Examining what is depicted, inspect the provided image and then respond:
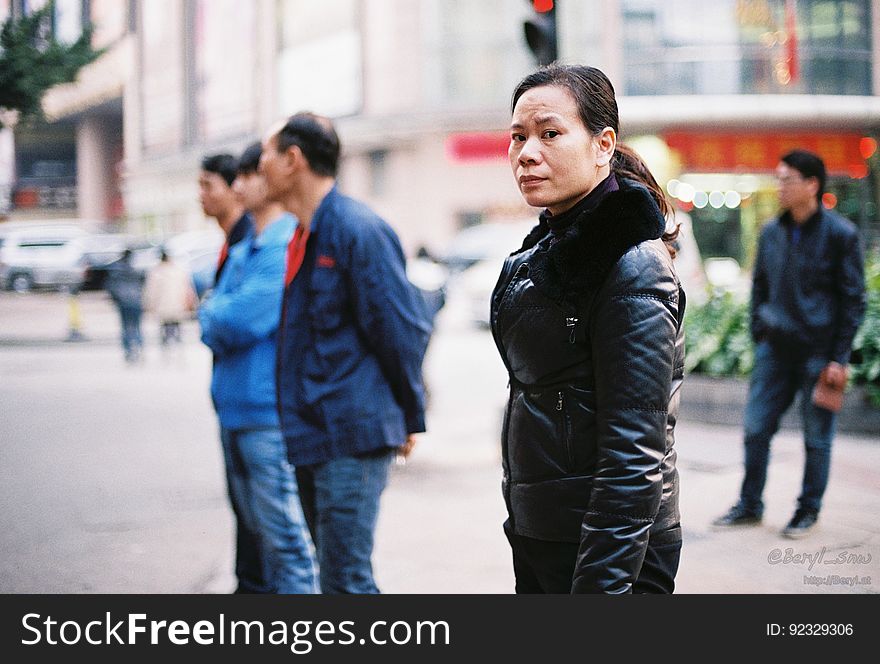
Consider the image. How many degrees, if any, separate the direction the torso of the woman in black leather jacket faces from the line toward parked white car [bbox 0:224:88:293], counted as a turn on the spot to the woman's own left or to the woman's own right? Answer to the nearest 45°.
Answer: approximately 90° to the woman's own right

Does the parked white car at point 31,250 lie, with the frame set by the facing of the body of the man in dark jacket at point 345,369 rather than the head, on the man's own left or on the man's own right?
on the man's own right

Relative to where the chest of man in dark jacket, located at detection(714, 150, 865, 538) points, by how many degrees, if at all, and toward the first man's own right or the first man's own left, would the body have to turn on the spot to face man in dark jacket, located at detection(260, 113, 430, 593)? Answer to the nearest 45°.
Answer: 0° — they already face them

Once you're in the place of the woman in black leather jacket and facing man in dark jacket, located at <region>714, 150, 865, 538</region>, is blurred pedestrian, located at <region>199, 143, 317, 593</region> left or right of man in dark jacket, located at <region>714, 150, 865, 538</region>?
left

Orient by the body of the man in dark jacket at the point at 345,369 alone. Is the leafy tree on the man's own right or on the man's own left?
on the man's own right

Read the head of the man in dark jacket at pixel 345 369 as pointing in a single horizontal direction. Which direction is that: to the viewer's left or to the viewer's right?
to the viewer's left

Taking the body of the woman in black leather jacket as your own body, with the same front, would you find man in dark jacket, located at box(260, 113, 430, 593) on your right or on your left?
on your right

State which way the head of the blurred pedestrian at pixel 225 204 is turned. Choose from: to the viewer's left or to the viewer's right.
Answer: to the viewer's left

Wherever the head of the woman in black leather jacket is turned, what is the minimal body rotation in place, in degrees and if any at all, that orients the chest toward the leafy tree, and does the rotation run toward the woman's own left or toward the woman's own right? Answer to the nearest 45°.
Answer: approximately 90° to the woman's own right

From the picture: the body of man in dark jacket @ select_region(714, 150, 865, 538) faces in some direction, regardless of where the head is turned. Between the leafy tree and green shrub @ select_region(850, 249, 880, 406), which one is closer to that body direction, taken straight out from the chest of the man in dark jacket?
the leafy tree

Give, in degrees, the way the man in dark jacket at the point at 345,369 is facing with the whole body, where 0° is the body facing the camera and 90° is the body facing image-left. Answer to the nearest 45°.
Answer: approximately 90°
